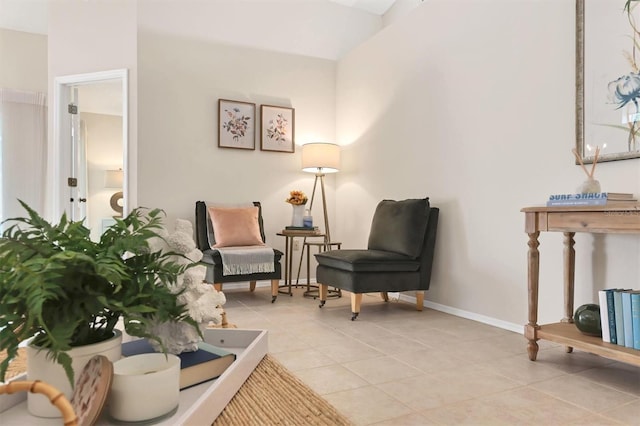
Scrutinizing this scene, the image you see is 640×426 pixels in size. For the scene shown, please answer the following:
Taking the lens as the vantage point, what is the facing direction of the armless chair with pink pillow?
facing the viewer and to the right of the viewer

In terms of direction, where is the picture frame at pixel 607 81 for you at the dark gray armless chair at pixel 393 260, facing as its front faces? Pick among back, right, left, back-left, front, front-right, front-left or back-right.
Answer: left

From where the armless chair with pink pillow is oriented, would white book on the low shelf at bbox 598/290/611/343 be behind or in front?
in front

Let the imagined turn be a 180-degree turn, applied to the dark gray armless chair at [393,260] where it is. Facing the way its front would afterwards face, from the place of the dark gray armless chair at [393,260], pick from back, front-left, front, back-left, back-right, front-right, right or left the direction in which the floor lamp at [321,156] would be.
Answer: left

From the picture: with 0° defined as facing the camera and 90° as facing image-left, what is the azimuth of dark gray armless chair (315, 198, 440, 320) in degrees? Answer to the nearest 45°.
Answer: approximately 45°

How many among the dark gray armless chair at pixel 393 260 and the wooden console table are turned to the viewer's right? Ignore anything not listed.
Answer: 0

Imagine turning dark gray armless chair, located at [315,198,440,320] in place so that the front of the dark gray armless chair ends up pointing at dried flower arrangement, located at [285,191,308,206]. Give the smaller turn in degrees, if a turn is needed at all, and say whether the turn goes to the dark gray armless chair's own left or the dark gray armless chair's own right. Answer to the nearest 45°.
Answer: approximately 90° to the dark gray armless chair's own right

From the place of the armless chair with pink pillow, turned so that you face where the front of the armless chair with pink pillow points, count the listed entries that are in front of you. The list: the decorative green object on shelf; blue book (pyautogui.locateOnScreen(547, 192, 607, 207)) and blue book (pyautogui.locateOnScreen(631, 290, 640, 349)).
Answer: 3

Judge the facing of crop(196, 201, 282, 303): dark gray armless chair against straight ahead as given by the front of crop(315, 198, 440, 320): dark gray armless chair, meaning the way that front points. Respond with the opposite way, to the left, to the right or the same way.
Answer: to the left

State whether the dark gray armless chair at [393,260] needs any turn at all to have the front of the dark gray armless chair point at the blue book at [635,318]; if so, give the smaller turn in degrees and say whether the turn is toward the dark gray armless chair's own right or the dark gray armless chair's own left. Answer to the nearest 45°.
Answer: approximately 90° to the dark gray armless chair's own left

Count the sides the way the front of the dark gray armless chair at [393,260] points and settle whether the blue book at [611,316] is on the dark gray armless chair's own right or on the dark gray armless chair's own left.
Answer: on the dark gray armless chair's own left

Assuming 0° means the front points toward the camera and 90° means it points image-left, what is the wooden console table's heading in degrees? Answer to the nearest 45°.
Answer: approximately 45°
